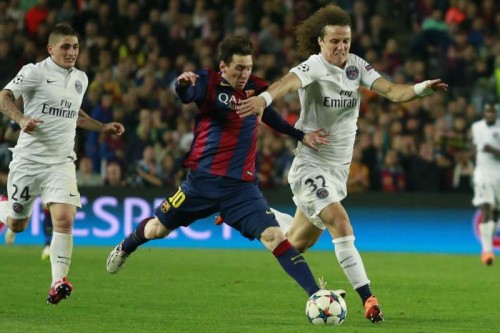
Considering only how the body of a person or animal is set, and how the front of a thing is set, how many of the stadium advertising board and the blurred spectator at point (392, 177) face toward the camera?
2

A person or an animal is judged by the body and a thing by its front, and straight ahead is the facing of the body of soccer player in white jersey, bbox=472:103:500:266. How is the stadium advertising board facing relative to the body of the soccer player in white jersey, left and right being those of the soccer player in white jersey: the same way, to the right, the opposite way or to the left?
the same way

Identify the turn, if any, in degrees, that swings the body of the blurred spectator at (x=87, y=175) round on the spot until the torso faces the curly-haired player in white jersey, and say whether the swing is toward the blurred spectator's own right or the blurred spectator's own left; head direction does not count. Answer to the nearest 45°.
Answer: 0° — they already face them

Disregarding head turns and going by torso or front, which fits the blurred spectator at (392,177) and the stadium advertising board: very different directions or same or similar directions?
same or similar directions

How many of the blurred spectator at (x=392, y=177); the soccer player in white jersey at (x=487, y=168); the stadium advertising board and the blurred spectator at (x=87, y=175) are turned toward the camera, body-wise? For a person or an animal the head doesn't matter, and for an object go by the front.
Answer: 4

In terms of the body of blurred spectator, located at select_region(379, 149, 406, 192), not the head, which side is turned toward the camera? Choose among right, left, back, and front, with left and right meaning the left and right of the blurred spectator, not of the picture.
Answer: front

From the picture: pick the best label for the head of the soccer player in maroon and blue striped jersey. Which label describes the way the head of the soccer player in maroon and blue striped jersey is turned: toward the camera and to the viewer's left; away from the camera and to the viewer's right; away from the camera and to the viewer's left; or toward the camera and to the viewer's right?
toward the camera and to the viewer's right

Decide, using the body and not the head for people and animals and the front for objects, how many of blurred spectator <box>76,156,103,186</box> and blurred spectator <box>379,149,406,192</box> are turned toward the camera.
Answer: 2

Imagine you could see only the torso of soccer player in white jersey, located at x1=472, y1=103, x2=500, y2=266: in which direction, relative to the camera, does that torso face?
toward the camera

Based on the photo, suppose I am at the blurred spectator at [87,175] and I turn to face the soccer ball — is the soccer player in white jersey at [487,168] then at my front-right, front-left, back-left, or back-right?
front-left

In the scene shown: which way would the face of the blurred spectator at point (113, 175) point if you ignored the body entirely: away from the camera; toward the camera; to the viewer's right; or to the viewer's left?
toward the camera

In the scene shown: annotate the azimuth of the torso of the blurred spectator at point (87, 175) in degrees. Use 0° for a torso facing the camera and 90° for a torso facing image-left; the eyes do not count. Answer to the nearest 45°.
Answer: approximately 0°

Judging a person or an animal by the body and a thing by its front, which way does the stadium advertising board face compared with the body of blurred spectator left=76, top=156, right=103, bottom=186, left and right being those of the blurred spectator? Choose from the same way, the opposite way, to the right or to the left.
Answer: the same way

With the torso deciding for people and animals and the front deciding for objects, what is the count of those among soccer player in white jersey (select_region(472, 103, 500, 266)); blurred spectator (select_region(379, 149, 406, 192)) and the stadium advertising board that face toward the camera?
3
